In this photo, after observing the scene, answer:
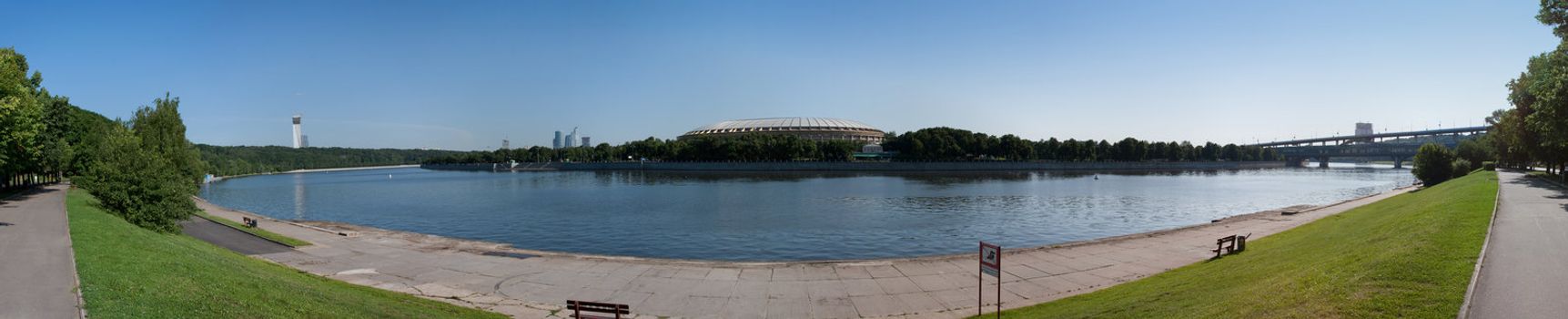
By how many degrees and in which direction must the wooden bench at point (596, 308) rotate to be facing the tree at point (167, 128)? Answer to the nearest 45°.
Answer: approximately 45° to its left

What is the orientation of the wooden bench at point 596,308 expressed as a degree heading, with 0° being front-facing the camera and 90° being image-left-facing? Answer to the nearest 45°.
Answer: approximately 180°

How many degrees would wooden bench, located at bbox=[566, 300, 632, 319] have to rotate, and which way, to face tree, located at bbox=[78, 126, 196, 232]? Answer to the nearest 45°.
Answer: approximately 45° to its left
